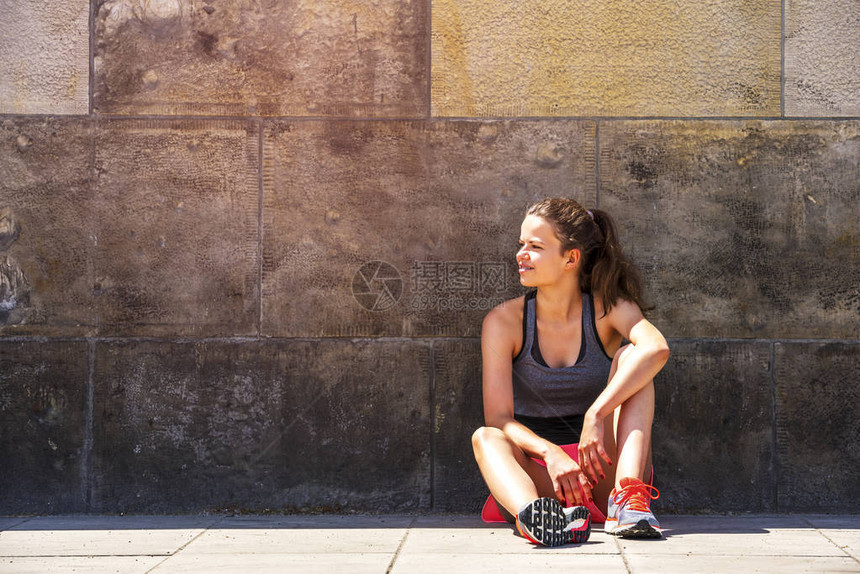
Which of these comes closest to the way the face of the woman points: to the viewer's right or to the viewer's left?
to the viewer's left

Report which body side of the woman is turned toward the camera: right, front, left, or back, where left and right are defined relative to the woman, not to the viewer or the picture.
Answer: front
